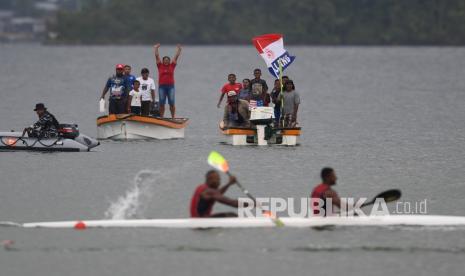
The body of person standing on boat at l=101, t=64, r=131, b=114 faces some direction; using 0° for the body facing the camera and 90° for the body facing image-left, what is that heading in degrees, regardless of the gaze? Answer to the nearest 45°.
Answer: approximately 0°

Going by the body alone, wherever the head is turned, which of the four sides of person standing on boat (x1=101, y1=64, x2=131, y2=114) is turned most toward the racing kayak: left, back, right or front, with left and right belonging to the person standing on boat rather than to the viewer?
front

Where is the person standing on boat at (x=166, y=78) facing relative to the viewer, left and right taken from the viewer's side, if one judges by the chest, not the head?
facing the viewer

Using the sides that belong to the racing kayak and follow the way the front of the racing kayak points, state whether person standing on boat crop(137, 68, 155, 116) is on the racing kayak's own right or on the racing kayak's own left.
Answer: on the racing kayak's own left

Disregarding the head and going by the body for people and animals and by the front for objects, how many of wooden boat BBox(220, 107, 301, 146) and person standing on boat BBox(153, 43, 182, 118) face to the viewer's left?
0

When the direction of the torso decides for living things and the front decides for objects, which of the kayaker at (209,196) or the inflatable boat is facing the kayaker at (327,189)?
the kayaker at (209,196)

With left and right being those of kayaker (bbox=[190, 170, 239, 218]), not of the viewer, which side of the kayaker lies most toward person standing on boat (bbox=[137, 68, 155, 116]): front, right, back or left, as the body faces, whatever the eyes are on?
left

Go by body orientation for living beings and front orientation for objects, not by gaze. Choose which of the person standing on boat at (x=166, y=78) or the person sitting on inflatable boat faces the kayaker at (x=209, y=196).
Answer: the person standing on boat
